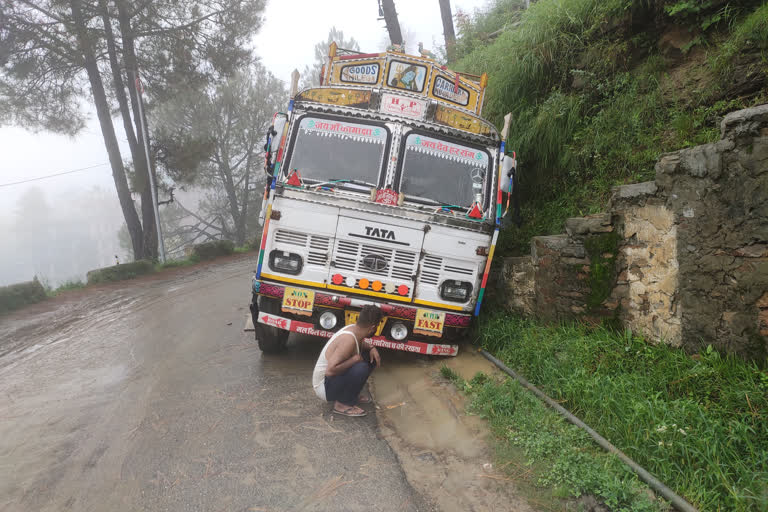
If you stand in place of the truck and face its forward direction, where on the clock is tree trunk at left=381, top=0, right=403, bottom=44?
The tree trunk is roughly at 6 o'clock from the truck.

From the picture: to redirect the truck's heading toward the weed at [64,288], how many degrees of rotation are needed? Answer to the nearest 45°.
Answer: approximately 135° to its right

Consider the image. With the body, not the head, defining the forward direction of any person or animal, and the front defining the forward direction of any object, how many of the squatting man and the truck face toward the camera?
1

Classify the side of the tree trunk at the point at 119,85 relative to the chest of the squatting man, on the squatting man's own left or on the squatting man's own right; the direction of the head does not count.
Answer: on the squatting man's own left

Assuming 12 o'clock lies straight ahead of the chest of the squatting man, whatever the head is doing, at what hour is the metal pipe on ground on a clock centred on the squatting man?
The metal pipe on ground is roughly at 1 o'clock from the squatting man.

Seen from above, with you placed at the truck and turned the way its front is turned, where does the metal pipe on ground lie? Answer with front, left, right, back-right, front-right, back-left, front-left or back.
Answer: front-left

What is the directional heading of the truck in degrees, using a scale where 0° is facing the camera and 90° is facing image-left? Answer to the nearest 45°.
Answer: approximately 0°

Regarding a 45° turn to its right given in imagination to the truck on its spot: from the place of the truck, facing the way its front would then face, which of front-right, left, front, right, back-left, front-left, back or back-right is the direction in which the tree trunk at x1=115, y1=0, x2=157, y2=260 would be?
right

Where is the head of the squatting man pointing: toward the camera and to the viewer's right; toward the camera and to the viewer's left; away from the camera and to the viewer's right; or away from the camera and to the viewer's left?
away from the camera and to the viewer's right

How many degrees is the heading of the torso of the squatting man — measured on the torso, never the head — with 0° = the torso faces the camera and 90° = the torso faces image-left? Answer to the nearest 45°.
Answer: approximately 270°

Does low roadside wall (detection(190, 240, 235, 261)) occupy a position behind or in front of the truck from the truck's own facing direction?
behind
